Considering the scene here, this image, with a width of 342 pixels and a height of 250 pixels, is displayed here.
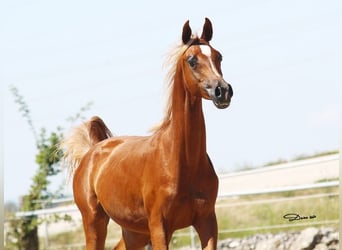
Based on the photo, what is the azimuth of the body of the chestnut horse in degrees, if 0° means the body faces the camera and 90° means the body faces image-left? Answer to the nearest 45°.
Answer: approximately 315°

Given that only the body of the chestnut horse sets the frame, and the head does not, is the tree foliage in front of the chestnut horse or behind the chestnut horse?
behind

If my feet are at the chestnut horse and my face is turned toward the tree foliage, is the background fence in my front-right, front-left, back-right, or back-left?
front-right

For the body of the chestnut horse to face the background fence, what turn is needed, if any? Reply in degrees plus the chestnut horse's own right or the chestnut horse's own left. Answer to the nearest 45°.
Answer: approximately 135° to the chestnut horse's own left

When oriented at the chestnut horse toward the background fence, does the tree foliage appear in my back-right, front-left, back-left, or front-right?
front-left
